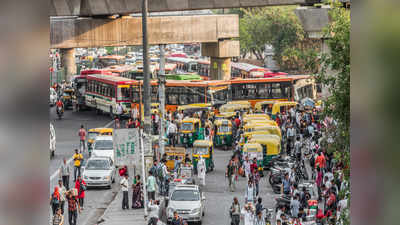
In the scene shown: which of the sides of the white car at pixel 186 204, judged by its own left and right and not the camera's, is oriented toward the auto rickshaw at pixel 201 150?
back

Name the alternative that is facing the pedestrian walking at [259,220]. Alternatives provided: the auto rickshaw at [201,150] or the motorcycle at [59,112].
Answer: the auto rickshaw

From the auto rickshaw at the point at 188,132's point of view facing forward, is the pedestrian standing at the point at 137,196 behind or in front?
in front

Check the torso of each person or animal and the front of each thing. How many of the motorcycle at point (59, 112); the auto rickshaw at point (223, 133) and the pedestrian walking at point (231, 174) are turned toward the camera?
2

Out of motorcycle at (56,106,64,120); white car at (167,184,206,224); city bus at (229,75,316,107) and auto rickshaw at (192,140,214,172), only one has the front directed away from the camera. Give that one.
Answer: the motorcycle

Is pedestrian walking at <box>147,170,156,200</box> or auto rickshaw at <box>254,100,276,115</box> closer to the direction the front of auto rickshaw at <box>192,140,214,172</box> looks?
the pedestrian walking

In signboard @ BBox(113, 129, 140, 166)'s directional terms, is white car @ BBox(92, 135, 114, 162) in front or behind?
behind

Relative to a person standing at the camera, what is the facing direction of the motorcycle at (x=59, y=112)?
facing away from the viewer

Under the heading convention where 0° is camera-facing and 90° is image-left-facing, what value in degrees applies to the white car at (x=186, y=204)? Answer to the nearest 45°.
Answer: approximately 0°
